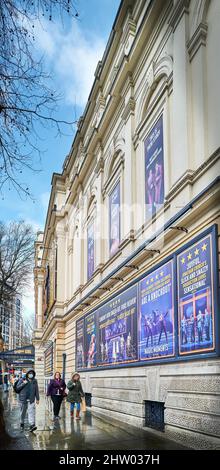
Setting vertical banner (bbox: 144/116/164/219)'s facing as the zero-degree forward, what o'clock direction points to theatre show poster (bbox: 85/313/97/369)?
The theatre show poster is roughly at 4 o'clock from the vertical banner.

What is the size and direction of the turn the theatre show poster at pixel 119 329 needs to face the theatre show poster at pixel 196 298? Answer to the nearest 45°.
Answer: approximately 45° to its left

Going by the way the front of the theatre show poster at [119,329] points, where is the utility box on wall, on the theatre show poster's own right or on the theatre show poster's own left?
on the theatre show poster's own left

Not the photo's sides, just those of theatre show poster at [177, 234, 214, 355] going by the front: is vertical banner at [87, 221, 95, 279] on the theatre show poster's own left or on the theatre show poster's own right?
on the theatre show poster's own right

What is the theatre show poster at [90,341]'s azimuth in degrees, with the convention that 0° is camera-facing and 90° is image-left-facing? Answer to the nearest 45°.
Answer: approximately 45°

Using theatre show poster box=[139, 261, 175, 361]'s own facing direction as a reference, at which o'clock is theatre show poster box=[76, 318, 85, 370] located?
theatre show poster box=[76, 318, 85, 370] is roughly at 4 o'clock from theatre show poster box=[139, 261, 175, 361].

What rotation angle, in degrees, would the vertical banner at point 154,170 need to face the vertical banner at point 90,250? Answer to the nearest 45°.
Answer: approximately 135° to its right

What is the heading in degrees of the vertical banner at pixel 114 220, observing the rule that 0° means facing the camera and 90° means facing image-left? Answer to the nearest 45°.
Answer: approximately 45°

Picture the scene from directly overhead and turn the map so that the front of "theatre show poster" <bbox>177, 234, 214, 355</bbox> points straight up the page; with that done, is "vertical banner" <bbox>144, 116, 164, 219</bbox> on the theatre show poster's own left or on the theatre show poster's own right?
on the theatre show poster's own right

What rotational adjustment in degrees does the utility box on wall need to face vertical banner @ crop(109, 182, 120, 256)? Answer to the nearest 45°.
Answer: approximately 135° to its right
